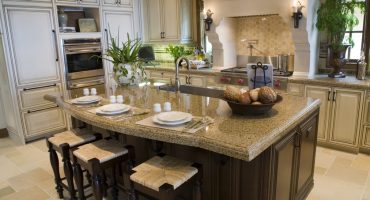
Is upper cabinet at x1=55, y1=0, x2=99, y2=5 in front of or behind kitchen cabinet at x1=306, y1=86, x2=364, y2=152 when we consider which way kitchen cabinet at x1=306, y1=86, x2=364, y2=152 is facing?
in front

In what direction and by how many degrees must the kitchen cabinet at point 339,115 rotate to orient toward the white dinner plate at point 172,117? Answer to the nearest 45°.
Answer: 0° — it already faces it

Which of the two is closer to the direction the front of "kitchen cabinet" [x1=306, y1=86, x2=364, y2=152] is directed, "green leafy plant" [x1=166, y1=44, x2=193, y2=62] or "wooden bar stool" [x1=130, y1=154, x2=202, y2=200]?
the wooden bar stool

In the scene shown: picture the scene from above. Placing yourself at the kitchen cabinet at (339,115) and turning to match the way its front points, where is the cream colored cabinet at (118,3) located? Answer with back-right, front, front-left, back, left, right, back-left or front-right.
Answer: front-right

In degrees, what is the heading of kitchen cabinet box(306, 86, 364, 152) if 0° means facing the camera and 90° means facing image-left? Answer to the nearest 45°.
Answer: approximately 45°
